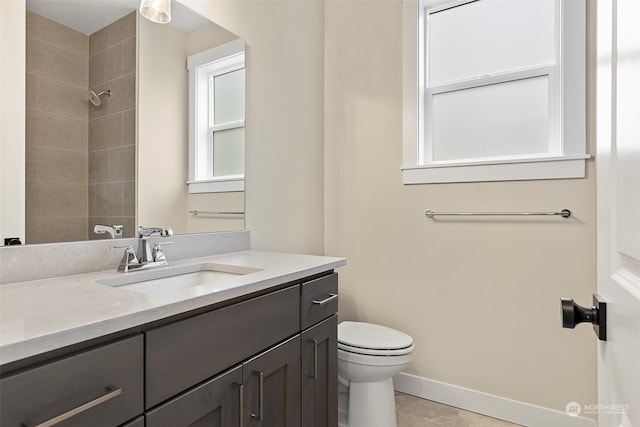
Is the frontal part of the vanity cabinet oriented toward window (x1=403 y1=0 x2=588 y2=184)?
no

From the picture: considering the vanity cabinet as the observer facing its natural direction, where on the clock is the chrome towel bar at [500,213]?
The chrome towel bar is roughly at 10 o'clock from the vanity cabinet.

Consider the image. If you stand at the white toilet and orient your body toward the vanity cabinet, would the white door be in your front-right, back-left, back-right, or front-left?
front-left

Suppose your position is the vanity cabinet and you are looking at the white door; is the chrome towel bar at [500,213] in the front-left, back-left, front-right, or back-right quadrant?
front-left

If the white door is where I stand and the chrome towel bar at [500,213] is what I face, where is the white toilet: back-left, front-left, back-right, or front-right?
front-left

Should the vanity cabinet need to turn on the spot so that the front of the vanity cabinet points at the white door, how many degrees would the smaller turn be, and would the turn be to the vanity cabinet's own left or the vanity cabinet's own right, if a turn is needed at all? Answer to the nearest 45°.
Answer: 0° — it already faces it

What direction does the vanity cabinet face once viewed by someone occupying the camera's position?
facing the viewer and to the right of the viewer

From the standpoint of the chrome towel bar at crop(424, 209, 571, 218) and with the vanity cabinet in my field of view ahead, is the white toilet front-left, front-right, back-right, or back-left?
front-right

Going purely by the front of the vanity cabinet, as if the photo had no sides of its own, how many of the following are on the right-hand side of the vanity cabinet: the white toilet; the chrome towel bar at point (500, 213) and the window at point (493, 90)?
0

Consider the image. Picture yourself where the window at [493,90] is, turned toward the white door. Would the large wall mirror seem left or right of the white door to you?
right

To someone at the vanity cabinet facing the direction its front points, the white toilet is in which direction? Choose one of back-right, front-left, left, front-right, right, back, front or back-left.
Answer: left
